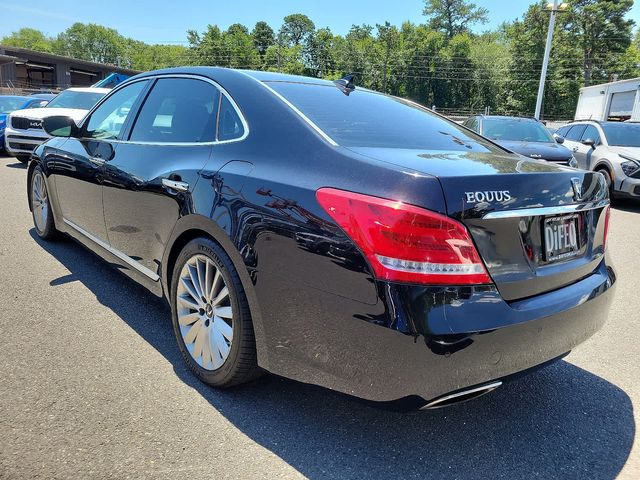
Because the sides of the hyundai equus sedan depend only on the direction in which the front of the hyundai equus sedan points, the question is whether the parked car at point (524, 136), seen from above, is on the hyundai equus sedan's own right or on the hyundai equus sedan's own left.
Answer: on the hyundai equus sedan's own right

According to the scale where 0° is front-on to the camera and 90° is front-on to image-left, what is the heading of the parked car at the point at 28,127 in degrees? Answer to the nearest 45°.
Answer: approximately 45°

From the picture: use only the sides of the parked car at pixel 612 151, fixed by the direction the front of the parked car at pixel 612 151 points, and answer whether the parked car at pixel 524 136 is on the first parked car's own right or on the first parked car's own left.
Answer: on the first parked car's own right

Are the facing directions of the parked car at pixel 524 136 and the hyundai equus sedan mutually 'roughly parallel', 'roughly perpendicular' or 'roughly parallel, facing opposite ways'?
roughly parallel, facing opposite ways

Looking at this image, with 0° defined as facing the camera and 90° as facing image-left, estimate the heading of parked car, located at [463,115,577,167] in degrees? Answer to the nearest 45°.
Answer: approximately 315°

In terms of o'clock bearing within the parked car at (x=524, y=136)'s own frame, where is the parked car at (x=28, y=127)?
the parked car at (x=28, y=127) is roughly at 4 o'clock from the parked car at (x=524, y=136).

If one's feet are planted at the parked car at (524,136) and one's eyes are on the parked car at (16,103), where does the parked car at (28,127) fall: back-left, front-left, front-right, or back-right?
front-left

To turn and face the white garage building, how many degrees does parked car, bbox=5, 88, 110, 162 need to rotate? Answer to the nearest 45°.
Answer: approximately 135° to its left

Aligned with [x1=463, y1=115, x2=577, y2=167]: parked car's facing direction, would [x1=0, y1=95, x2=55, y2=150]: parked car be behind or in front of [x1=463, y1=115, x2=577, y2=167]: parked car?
behind

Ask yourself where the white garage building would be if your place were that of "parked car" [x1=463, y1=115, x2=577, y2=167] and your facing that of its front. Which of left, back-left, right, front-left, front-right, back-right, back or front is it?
back-left

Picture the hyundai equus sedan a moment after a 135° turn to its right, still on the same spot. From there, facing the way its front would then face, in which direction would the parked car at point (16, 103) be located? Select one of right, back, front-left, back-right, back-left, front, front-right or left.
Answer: back-left

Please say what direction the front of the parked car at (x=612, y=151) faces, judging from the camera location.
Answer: facing the viewer and to the right of the viewer

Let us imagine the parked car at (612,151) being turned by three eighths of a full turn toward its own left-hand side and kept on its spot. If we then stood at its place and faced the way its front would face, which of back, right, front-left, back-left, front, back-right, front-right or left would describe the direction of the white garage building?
front

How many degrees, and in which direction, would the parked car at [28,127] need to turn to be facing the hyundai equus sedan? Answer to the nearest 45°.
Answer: approximately 45° to its left

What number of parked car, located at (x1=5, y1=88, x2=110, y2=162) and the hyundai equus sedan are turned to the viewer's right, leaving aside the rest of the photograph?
0

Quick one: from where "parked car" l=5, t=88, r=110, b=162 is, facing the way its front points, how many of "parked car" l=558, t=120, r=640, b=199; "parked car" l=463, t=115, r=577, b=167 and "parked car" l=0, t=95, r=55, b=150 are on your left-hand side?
2

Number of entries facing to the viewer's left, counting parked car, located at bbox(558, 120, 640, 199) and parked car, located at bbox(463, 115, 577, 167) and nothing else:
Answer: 0

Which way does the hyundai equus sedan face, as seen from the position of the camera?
facing away from the viewer and to the left of the viewer
